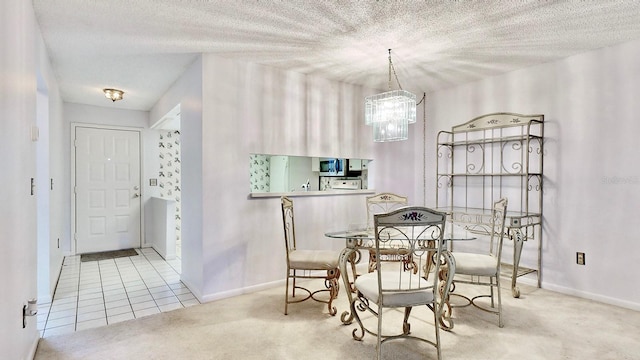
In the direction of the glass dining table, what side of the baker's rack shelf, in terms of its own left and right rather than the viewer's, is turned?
front

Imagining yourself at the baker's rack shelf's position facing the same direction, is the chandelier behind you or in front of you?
in front

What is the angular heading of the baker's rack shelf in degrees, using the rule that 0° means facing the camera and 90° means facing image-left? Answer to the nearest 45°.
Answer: approximately 45°

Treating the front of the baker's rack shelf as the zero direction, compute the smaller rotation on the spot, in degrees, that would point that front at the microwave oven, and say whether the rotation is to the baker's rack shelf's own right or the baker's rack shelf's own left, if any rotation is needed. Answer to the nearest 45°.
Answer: approximately 45° to the baker's rack shelf's own right

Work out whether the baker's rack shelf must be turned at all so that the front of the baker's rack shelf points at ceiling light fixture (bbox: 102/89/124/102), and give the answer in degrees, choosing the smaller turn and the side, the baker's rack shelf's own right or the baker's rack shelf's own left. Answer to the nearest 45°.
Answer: approximately 45° to the baker's rack shelf's own right
